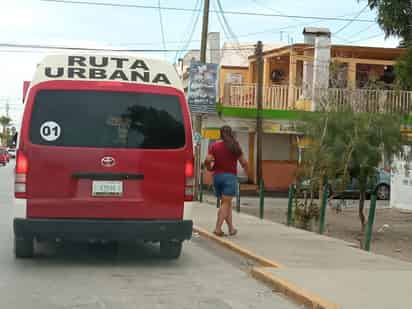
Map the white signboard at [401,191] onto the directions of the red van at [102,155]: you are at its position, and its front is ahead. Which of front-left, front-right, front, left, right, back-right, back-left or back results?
front-right

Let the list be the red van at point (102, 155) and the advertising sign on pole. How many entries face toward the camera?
1

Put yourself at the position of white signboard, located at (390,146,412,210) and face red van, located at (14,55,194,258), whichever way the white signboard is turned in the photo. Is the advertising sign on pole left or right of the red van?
right

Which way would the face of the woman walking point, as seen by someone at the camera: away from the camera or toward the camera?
away from the camera

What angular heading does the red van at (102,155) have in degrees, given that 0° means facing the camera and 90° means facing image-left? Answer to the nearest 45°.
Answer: approximately 180°

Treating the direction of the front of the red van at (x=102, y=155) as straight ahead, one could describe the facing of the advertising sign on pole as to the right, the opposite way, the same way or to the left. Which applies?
the opposite way

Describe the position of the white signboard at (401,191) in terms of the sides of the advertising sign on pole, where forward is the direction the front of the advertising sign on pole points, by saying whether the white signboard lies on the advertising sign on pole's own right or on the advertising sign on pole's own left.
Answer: on the advertising sign on pole's own left

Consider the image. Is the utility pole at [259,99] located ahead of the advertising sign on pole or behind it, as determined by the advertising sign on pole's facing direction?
behind

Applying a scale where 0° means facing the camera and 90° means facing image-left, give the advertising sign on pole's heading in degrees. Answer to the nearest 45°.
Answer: approximately 0°
